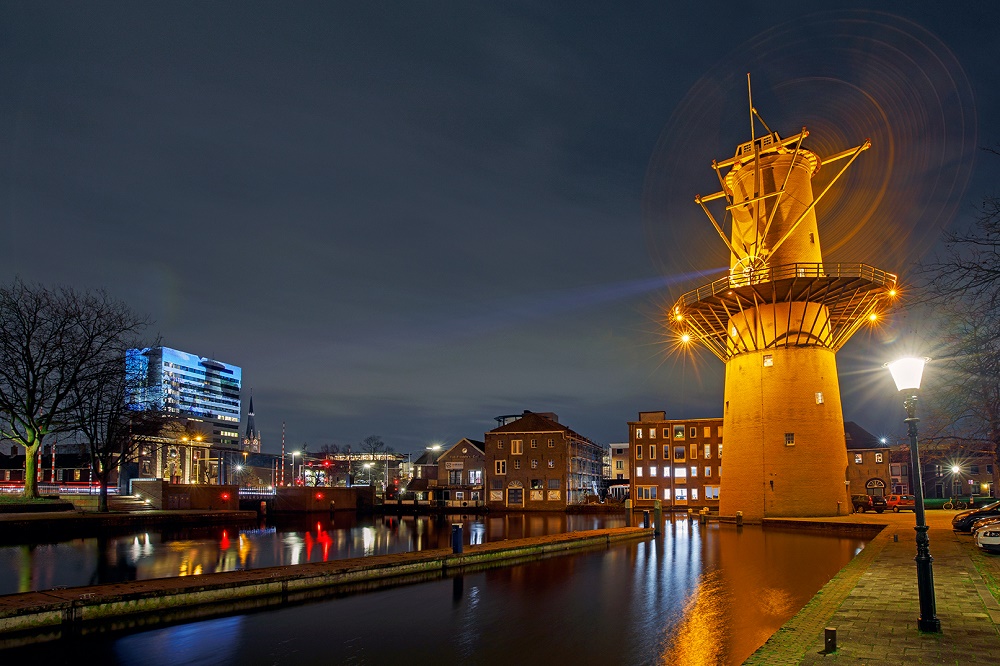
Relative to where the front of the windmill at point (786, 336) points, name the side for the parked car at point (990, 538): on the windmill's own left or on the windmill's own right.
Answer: on the windmill's own right

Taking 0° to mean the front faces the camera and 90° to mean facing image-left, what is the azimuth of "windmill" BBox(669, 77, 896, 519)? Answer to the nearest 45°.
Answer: approximately 225°

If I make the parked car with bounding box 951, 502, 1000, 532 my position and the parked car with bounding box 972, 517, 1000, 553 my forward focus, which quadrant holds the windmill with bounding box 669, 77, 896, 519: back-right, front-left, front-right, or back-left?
back-right

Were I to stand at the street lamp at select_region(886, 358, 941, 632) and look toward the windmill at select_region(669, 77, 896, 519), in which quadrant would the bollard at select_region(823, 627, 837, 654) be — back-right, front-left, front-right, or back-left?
back-left

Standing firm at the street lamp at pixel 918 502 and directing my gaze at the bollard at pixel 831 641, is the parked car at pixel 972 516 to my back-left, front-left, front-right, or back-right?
back-right

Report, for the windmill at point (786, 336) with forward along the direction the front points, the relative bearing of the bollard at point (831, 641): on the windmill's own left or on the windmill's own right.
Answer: on the windmill's own right

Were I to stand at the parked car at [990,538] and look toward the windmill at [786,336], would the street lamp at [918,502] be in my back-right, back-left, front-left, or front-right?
back-left
